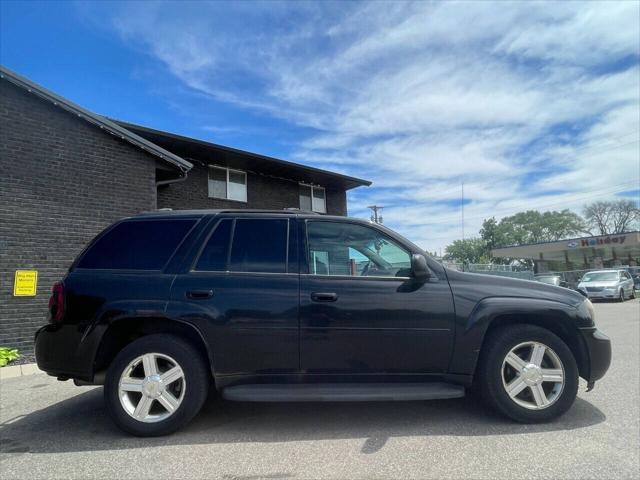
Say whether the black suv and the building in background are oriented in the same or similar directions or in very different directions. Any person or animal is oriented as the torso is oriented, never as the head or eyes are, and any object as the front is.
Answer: very different directions

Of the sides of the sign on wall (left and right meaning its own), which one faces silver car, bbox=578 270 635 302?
left

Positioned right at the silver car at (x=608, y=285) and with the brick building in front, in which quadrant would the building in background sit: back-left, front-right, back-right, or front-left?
back-right

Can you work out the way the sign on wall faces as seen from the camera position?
facing the viewer

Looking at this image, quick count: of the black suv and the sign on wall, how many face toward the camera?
1

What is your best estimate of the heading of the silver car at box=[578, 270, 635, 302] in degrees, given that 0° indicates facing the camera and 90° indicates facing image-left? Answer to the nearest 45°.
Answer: approximately 45°

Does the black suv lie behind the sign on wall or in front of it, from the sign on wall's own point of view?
in front

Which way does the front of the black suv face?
to the viewer's right

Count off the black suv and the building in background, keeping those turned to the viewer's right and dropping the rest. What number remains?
1

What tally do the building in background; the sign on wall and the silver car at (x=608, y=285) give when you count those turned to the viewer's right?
0

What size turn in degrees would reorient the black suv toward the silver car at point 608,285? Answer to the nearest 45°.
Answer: approximately 45° to its left

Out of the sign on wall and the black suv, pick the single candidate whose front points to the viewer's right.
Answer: the black suv
